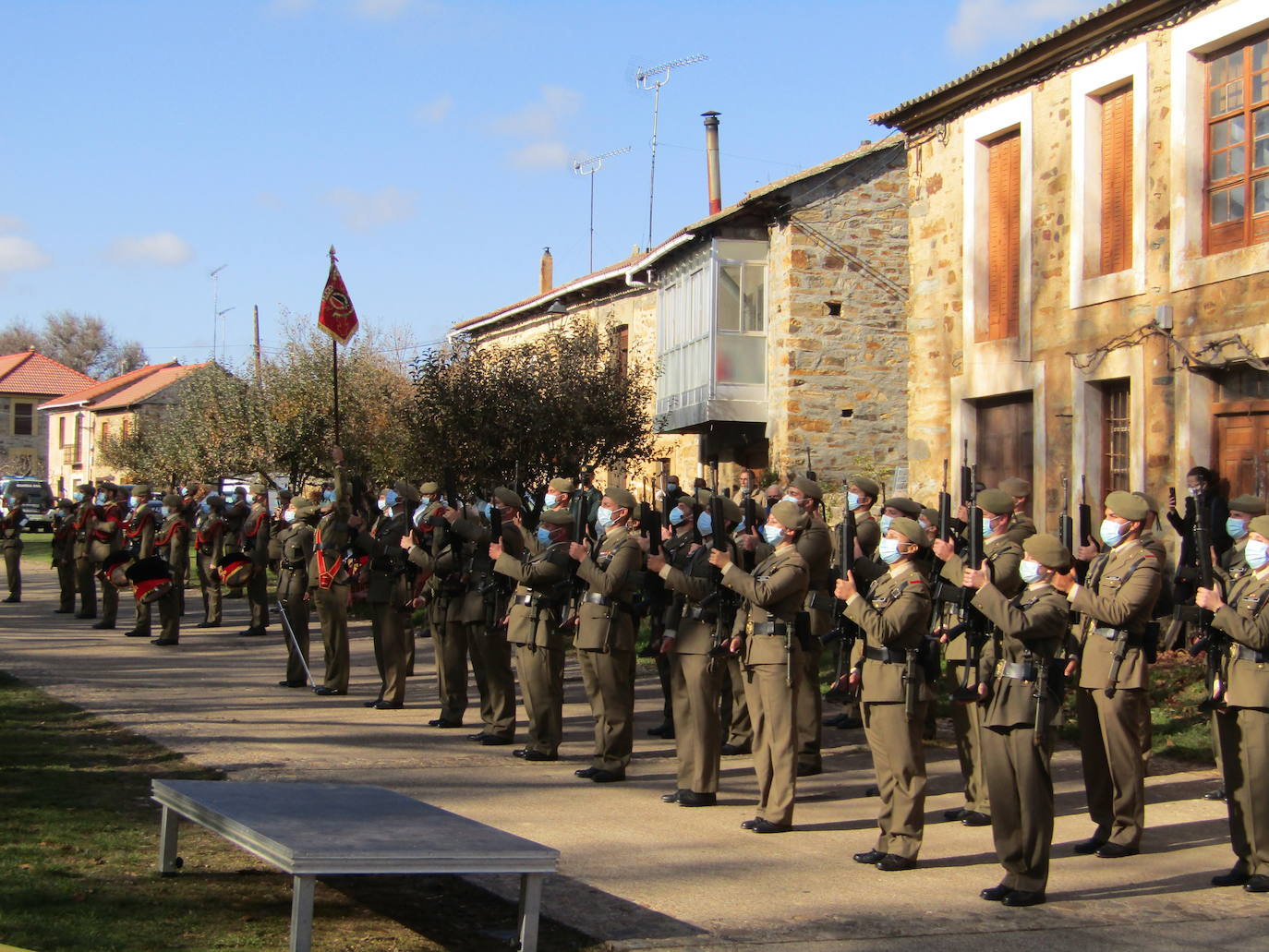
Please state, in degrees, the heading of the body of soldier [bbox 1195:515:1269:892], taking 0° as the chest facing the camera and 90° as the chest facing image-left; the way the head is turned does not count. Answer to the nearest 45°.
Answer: approximately 45°

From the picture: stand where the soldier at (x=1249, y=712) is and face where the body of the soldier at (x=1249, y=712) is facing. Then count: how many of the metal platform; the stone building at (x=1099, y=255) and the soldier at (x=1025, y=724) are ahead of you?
2

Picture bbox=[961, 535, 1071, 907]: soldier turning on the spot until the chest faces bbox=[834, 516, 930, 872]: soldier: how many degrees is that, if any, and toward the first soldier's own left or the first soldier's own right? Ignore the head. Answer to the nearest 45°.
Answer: approximately 90° to the first soldier's own right

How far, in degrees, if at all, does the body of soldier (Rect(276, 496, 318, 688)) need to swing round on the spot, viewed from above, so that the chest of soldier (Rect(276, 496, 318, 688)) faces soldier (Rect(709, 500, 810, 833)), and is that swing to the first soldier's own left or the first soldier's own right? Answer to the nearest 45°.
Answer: approximately 45° to the first soldier's own left

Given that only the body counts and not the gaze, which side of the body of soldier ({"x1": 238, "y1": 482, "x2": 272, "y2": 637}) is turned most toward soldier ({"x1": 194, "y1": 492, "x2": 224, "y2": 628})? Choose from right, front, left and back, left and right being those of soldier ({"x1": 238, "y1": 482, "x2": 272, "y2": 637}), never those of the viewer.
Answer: right

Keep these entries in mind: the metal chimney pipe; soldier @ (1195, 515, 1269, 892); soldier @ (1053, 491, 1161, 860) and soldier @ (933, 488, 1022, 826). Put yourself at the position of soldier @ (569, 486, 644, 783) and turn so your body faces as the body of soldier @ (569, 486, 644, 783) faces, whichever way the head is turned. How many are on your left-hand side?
3

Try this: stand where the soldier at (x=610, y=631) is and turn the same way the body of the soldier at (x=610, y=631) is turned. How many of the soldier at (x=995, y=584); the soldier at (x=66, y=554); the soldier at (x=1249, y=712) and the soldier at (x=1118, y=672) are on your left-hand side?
3

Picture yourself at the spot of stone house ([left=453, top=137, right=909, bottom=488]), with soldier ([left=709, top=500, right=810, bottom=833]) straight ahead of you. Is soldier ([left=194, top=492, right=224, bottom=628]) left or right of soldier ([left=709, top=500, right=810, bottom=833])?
right

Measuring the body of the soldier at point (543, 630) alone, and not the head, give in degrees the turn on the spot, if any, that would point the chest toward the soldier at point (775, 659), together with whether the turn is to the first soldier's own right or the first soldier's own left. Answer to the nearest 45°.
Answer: approximately 90° to the first soldier's own left
